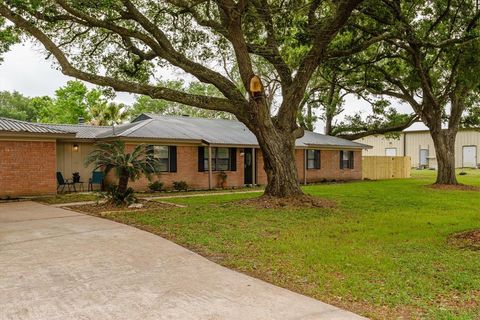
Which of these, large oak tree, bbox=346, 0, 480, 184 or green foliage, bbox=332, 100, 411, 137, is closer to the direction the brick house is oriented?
the large oak tree

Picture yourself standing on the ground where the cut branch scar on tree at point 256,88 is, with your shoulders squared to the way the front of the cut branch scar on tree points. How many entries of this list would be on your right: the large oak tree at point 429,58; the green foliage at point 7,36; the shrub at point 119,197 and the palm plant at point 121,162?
3

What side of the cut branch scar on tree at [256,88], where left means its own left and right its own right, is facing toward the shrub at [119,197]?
right

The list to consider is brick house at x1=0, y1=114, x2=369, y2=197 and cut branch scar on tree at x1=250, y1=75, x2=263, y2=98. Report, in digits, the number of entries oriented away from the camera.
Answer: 0

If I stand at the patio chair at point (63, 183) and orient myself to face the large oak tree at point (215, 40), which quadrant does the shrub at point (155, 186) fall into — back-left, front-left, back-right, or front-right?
front-left

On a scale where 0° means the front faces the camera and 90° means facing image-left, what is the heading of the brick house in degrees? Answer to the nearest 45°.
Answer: approximately 315°

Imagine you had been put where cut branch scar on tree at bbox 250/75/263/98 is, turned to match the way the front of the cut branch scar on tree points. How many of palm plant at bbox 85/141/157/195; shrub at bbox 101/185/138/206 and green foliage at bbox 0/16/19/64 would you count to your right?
3

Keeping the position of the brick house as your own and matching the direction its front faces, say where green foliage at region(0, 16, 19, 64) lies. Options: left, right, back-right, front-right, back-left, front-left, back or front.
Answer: right

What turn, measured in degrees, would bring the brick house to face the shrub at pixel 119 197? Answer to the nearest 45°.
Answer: approximately 45° to its right

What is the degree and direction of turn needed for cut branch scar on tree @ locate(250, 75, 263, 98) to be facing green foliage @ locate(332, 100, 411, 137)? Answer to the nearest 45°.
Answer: approximately 135° to its left

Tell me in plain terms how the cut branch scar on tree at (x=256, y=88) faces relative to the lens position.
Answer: facing the viewer

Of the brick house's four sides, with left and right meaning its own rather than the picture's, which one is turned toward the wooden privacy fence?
left

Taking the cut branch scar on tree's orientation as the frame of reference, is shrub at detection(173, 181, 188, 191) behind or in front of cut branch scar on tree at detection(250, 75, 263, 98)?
behind

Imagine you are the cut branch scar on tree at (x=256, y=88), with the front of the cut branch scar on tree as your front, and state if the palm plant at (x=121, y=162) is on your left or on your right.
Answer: on your right
